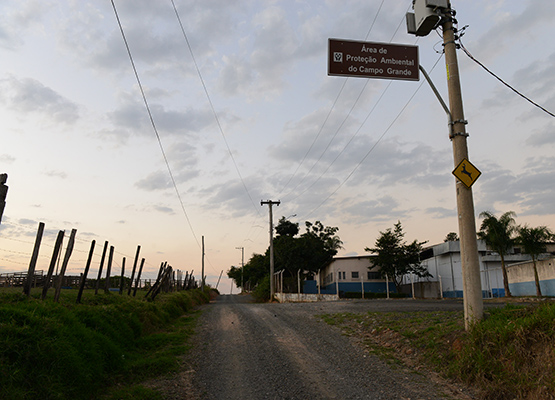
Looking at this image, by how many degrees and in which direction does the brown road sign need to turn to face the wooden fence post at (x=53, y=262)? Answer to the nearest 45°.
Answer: approximately 90° to its right

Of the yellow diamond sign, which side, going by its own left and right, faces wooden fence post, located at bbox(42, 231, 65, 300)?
right

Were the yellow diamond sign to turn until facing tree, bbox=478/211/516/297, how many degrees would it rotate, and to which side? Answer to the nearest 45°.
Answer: approximately 180°

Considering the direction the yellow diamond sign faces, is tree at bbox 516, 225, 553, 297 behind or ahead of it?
behind

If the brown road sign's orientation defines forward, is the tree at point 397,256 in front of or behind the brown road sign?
behind

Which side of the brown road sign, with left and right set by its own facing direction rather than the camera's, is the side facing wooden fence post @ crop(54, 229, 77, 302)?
right

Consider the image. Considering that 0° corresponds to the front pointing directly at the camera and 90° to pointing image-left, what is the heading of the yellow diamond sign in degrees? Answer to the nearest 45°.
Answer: approximately 0°

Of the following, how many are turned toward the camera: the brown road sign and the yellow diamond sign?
2

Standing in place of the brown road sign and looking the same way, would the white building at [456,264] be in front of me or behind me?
behind

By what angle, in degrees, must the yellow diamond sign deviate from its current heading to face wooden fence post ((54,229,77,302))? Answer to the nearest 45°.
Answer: approximately 90° to its right
